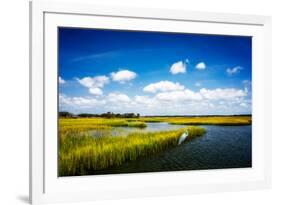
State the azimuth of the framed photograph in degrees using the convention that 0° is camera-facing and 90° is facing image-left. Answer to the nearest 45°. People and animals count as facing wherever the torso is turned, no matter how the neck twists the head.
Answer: approximately 315°
